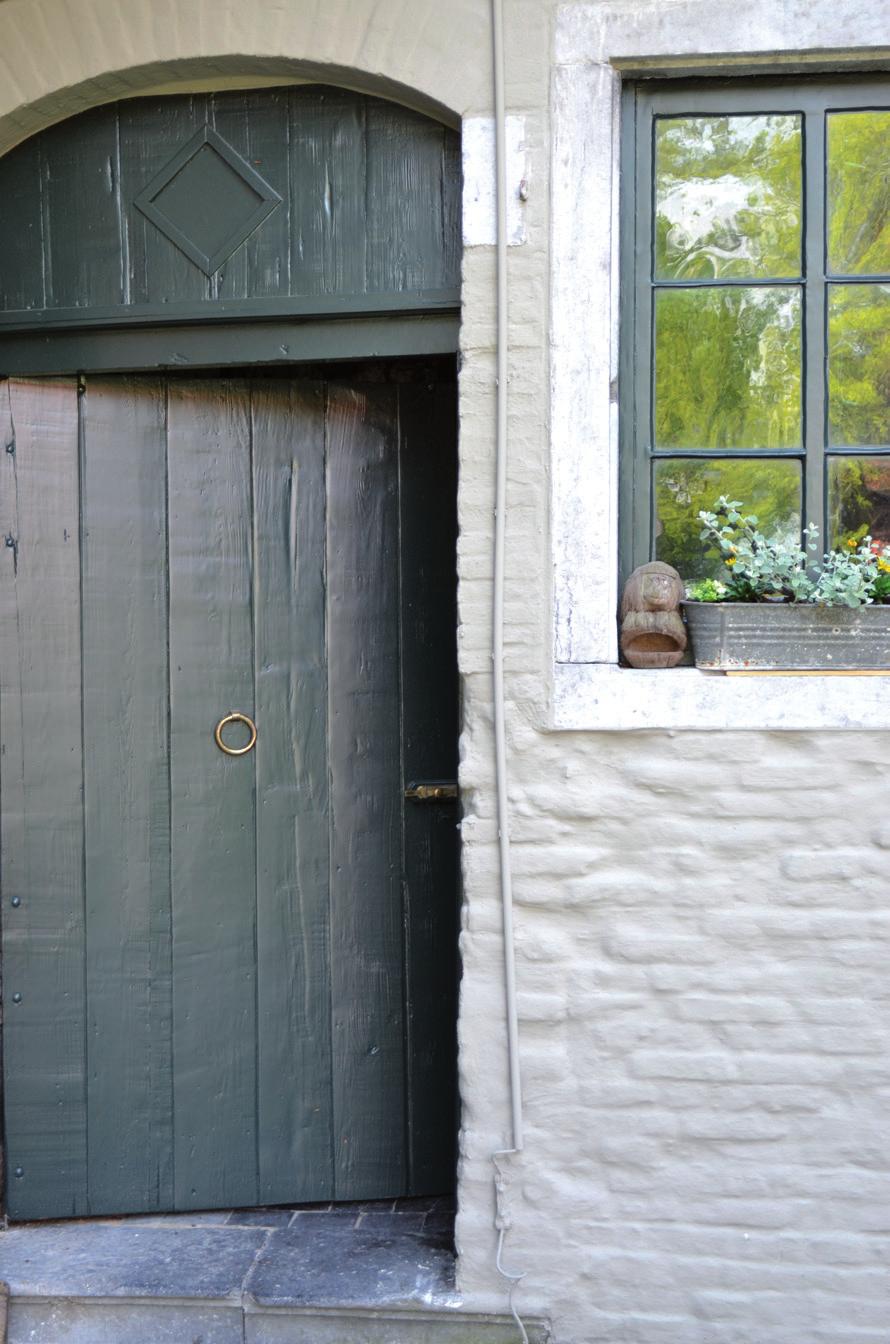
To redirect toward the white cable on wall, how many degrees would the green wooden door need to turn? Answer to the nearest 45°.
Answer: approximately 45° to its left

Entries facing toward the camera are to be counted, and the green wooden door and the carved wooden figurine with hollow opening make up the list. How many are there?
2

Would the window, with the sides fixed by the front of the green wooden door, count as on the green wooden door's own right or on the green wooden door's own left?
on the green wooden door's own left

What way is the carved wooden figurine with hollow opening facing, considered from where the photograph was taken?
facing the viewer

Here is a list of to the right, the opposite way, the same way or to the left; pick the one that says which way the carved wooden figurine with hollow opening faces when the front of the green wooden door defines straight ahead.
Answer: the same way

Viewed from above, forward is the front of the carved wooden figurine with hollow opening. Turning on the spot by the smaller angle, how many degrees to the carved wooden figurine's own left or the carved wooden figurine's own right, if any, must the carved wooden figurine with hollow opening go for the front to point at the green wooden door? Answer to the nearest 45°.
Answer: approximately 90° to the carved wooden figurine's own right
